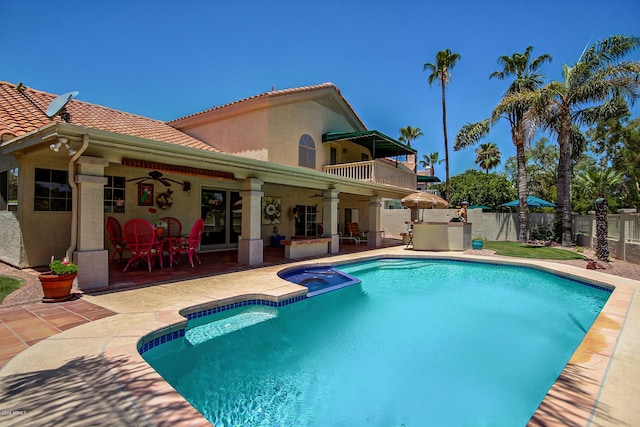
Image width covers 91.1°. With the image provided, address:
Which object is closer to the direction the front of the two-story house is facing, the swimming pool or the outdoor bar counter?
the swimming pool

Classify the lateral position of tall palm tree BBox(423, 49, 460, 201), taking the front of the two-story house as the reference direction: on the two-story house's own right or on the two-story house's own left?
on the two-story house's own left

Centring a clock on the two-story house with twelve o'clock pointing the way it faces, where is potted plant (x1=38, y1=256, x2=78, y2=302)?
The potted plant is roughly at 2 o'clock from the two-story house.

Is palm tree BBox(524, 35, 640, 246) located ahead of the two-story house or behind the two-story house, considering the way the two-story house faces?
ahead

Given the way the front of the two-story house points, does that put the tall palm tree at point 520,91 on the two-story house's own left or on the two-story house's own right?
on the two-story house's own left

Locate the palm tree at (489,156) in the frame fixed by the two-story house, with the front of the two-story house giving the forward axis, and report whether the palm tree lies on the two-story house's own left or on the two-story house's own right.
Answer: on the two-story house's own left

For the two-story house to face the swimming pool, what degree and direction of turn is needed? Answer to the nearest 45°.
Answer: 0° — it already faces it

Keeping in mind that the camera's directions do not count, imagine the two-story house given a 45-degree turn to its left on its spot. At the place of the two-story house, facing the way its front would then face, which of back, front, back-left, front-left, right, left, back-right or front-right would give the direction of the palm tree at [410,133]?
front-left
